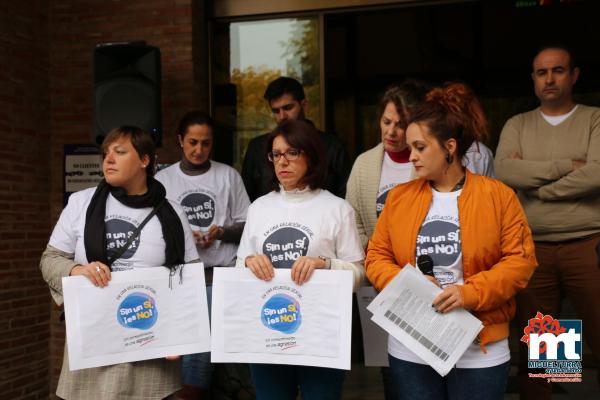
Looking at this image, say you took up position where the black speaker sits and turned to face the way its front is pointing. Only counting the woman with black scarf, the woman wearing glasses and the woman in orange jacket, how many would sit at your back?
0

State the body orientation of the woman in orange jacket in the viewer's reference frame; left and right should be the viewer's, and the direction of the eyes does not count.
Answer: facing the viewer and to the left of the viewer

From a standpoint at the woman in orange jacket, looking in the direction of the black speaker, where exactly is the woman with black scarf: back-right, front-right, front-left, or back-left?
front-left

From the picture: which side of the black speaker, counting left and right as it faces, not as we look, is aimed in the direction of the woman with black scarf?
front

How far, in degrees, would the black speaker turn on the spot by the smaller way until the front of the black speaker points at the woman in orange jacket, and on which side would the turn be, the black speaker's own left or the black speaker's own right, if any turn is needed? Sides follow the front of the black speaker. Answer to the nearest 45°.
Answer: approximately 45° to the black speaker's own left

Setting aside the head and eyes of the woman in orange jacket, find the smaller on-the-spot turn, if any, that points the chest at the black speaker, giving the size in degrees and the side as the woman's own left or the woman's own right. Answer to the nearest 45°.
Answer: approximately 90° to the woman's own right

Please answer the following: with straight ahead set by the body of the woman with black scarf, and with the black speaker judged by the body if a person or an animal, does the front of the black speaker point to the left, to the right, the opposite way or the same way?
the same way

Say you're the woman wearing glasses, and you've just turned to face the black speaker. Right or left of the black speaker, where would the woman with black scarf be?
left

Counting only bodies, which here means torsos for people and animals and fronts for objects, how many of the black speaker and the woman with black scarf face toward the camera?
2

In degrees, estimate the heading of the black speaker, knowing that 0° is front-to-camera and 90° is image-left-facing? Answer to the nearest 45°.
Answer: approximately 0°

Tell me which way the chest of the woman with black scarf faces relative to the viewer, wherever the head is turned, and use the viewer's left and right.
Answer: facing the viewer

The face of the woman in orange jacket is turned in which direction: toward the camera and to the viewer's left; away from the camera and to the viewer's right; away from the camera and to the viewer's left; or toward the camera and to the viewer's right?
toward the camera and to the viewer's left
